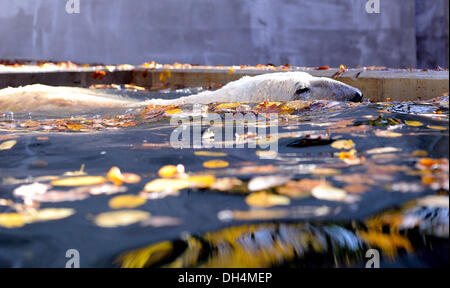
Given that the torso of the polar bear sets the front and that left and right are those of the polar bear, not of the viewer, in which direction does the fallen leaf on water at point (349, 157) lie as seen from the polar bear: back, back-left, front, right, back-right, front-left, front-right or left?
right

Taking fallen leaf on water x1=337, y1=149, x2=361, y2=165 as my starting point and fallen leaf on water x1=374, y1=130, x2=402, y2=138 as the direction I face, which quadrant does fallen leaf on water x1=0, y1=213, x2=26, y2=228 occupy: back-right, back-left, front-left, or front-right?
back-left

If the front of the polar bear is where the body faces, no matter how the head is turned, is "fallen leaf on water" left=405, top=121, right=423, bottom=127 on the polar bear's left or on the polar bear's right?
on the polar bear's right

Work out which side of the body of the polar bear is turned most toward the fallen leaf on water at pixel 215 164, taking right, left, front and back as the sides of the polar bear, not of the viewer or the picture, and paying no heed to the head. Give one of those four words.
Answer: right

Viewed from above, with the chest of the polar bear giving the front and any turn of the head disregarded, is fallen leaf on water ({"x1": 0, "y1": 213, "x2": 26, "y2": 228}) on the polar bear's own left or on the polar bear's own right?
on the polar bear's own right

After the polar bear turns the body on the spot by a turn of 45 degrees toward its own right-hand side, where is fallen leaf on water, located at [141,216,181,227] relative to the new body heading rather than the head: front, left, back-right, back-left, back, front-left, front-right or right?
front-right

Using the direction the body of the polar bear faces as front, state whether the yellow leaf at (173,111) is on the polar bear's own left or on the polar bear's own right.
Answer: on the polar bear's own right

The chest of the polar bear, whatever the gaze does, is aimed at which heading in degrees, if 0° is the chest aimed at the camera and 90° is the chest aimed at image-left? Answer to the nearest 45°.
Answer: approximately 270°

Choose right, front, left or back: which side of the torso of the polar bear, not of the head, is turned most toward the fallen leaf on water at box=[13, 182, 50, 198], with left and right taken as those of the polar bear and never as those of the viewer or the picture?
right

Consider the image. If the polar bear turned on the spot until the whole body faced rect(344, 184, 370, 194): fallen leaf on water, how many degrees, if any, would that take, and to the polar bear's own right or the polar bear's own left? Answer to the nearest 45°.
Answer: approximately 90° to the polar bear's own right

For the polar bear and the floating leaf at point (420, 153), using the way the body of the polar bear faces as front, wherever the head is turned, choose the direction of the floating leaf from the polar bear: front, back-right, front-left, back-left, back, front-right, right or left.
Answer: right

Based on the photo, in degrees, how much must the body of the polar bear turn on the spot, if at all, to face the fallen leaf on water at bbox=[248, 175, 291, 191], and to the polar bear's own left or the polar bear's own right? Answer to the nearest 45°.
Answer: approximately 90° to the polar bear's own right

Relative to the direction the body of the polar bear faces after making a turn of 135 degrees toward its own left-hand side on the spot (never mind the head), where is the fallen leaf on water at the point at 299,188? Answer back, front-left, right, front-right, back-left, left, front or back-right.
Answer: back-left
